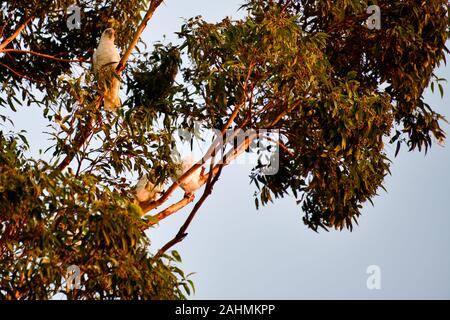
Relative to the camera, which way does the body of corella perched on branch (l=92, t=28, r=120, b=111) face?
toward the camera

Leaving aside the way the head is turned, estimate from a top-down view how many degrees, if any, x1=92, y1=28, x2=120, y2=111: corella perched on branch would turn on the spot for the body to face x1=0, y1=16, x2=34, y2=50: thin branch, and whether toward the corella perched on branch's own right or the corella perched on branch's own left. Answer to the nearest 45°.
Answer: approximately 135° to the corella perched on branch's own right
